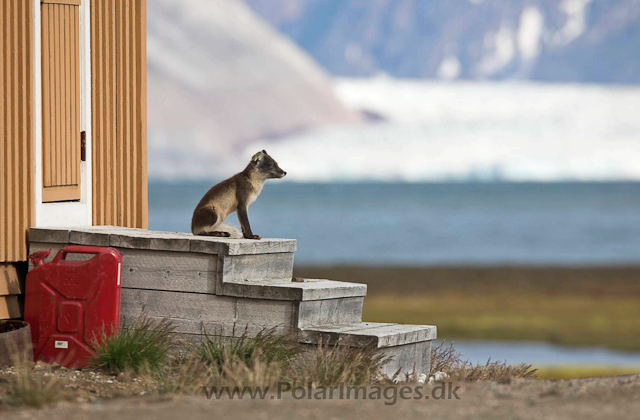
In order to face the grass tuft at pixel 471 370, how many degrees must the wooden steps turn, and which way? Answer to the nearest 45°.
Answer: approximately 45° to its left

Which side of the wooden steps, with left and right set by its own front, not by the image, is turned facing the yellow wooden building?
back

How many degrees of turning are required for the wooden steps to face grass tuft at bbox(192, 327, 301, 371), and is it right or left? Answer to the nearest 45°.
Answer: approximately 45° to its right

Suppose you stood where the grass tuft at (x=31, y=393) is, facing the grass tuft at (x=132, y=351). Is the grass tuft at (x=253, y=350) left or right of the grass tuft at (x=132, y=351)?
right

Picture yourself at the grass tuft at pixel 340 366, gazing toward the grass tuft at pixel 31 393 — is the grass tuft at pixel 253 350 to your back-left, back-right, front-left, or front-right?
front-right

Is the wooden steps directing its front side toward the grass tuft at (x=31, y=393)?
no

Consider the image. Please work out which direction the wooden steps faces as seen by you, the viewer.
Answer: facing the viewer and to the right of the viewer

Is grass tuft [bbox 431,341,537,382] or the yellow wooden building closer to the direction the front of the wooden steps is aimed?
the grass tuft
